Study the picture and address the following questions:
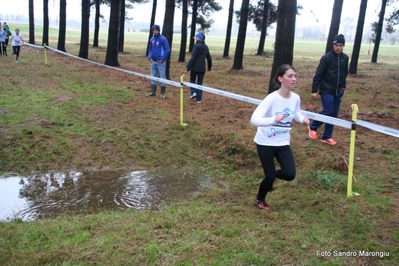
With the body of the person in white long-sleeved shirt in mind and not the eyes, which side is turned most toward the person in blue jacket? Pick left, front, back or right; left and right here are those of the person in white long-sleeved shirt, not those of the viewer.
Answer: back

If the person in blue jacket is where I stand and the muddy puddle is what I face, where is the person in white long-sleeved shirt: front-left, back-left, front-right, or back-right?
front-left

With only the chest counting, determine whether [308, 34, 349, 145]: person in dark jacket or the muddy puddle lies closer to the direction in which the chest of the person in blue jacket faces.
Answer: the muddy puddle

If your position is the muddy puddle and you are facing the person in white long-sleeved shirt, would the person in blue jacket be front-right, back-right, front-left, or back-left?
back-left

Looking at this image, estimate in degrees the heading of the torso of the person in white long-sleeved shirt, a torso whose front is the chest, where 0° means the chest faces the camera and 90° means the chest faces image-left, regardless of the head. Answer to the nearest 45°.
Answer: approximately 315°

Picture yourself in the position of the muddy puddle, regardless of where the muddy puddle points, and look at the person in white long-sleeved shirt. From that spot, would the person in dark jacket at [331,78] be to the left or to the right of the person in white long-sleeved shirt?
left

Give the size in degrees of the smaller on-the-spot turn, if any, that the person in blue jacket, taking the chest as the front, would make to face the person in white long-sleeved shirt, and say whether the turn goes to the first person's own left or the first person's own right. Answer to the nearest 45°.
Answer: approximately 45° to the first person's own left

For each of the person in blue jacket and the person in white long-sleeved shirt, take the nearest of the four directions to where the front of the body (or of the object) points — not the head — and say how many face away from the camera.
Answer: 0

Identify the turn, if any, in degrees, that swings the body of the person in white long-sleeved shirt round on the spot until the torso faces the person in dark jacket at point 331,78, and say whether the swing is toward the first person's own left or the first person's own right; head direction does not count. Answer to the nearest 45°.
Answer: approximately 135° to the first person's own left

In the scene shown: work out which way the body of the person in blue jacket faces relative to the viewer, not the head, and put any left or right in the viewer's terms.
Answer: facing the viewer and to the left of the viewer

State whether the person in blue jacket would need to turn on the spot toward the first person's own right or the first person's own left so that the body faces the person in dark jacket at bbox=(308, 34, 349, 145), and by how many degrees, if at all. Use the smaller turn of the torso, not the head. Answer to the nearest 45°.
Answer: approximately 90° to the first person's own left

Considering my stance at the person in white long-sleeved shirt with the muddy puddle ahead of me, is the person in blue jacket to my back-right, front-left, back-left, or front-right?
front-right

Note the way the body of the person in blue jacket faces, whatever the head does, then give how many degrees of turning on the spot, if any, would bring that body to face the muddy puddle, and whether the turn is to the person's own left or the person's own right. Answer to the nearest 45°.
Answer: approximately 45° to the person's own left
